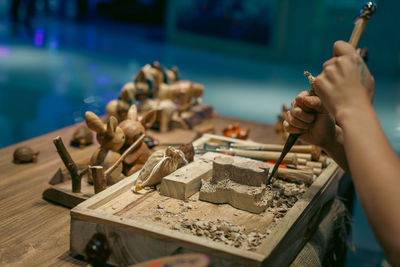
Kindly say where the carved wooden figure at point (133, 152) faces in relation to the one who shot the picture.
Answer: facing the viewer and to the left of the viewer

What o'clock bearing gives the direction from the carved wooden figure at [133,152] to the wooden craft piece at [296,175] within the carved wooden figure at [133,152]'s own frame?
The wooden craft piece is roughly at 8 o'clock from the carved wooden figure.

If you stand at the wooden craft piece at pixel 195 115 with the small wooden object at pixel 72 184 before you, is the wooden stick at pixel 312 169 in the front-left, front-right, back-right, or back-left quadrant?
front-left

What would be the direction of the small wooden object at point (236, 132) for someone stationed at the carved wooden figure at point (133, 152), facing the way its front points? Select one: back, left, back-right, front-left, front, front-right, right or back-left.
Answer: back

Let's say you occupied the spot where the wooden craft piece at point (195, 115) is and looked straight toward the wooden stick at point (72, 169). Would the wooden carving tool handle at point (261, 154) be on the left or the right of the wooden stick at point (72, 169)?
left

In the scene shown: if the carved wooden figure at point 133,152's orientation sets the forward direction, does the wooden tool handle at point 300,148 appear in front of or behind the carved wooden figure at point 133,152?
behind

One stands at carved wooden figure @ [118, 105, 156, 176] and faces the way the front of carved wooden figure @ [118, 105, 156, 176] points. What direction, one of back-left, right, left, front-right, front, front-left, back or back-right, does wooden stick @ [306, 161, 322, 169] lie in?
back-left

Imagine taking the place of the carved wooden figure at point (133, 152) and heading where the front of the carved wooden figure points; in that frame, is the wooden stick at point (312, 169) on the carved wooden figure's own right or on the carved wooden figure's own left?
on the carved wooden figure's own left
